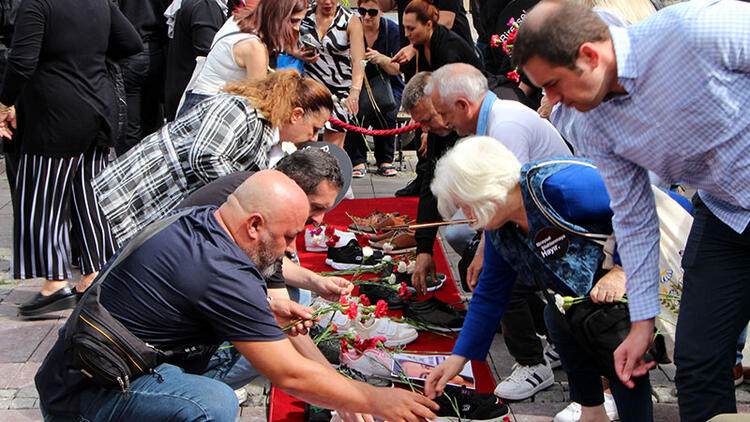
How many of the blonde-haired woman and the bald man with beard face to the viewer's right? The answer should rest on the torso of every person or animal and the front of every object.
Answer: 2

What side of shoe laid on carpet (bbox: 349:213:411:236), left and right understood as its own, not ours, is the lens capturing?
left

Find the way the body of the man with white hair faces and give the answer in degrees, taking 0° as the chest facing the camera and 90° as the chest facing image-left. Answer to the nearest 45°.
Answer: approximately 90°

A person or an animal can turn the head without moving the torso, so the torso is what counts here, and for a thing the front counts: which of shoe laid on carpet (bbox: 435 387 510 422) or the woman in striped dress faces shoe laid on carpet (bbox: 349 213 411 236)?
the woman in striped dress

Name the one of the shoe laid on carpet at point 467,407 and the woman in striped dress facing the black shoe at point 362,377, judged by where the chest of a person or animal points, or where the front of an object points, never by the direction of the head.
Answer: the woman in striped dress

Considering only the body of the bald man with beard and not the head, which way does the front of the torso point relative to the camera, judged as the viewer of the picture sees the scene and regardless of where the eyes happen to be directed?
to the viewer's right

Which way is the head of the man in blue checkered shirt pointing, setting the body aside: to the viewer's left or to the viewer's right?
to the viewer's left
